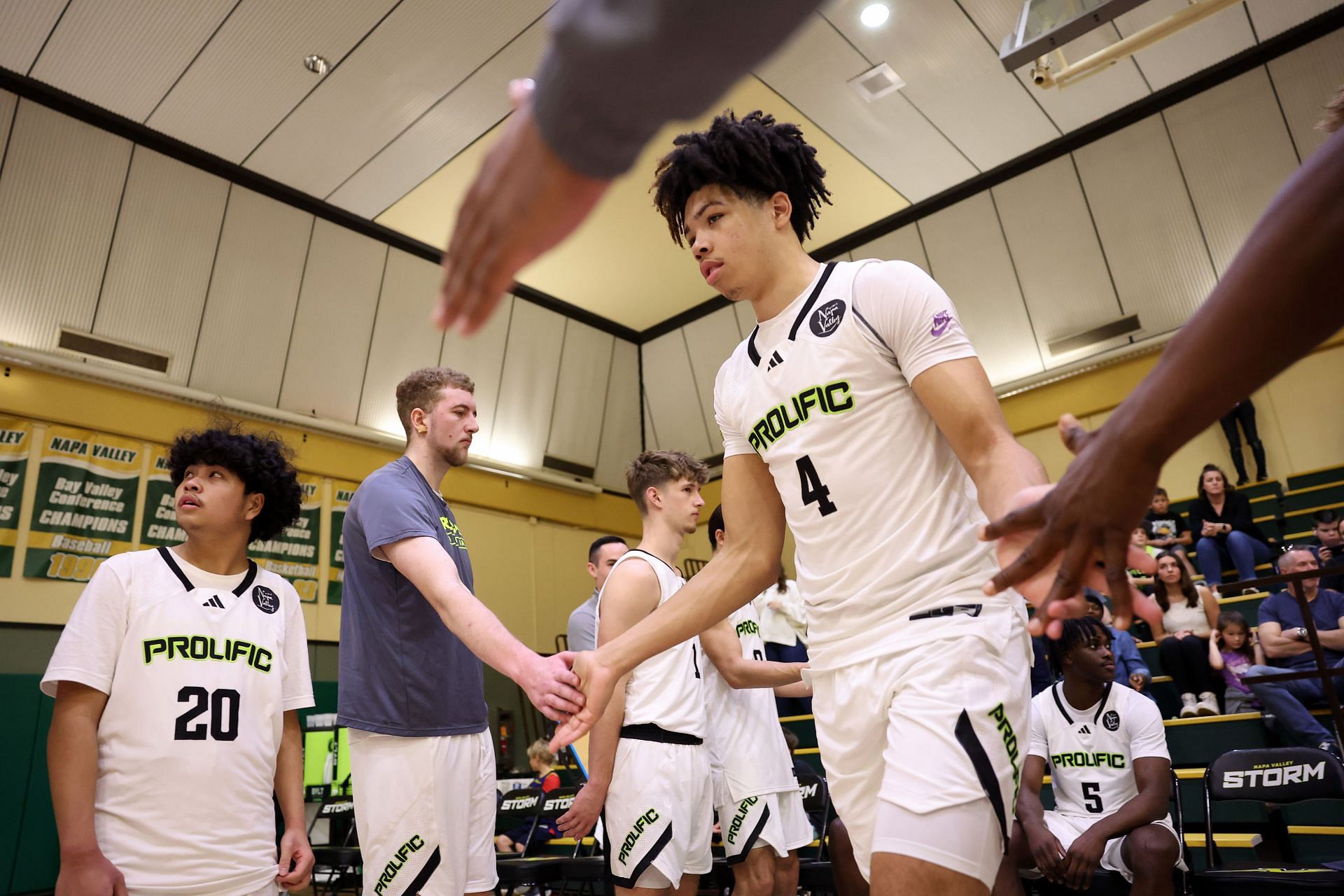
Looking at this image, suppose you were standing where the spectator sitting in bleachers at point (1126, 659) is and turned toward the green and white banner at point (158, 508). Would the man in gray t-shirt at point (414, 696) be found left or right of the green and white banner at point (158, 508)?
left

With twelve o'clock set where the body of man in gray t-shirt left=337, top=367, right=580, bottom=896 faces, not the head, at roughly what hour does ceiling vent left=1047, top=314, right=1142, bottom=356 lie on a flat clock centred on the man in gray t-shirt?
The ceiling vent is roughly at 11 o'clock from the man in gray t-shirt.

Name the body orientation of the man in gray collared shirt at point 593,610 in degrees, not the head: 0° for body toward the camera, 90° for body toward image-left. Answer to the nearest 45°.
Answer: approximately 315°

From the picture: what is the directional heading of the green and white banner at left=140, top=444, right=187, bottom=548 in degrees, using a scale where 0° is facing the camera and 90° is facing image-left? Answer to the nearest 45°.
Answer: approximately 0°

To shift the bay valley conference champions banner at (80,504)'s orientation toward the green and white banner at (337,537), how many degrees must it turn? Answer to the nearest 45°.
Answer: approximately 90° to its left
